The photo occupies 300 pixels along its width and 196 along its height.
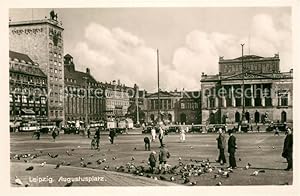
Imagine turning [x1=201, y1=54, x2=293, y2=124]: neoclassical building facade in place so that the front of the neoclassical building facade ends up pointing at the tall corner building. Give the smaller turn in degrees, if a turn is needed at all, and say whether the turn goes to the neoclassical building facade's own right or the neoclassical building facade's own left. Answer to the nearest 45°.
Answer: approximately 90° to the neoclassical building facade's own right

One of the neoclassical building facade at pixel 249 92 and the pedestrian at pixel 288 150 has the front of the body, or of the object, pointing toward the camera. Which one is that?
the neoclassical building facade

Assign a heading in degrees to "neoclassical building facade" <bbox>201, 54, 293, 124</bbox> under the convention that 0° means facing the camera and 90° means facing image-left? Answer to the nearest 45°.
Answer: approximately 0°

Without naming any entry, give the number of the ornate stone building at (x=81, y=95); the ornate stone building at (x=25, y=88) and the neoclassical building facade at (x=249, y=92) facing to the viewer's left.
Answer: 0

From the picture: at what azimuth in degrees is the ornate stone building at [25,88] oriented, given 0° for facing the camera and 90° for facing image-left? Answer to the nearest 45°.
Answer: approximately 315°

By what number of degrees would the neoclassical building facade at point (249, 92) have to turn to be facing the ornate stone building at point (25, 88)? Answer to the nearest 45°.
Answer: approximately 90° to its right

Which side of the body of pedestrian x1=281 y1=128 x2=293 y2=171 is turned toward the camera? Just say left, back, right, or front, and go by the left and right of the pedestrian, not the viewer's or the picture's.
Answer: left

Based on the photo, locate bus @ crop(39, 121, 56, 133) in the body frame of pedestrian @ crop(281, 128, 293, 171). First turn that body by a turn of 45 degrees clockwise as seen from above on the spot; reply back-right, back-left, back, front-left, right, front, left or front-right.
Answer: front-left

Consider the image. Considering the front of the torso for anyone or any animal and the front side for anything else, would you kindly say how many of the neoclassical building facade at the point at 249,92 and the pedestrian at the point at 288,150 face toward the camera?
1
